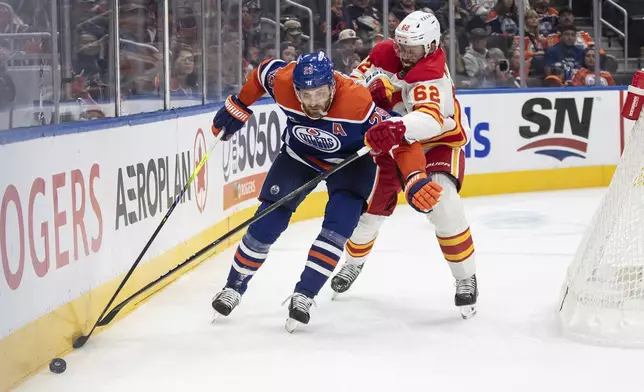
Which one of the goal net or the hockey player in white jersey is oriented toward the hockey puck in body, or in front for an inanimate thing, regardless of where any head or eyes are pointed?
the hockey player in white jersey

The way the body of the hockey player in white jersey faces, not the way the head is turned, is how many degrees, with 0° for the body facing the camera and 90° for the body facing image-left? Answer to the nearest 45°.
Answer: approximately 45°

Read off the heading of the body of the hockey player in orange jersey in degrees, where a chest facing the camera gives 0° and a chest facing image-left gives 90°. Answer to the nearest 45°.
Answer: approximately 0°

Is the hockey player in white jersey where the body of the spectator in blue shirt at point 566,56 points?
yes

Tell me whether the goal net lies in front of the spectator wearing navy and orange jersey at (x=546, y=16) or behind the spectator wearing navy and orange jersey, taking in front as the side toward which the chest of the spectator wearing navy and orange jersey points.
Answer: in front

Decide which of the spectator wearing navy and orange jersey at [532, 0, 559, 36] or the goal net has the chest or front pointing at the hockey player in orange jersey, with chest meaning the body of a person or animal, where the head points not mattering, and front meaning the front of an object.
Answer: the spectator wearing navy and orange jersey

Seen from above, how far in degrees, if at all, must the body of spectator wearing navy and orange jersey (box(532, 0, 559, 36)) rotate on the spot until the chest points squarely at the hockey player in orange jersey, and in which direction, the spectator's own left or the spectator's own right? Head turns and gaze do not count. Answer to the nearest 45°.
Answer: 0° — they already face them

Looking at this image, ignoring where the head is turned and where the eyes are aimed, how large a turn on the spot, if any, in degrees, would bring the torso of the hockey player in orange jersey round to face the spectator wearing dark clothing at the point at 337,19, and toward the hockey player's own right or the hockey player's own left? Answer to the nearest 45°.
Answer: approximately 180°

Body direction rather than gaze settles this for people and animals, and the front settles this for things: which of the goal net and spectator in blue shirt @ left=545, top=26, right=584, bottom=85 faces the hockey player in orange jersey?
the spectator in blue shirt

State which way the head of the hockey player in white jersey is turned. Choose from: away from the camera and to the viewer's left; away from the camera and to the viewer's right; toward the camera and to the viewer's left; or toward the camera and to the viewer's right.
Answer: toward the camera and to the viewer's left
